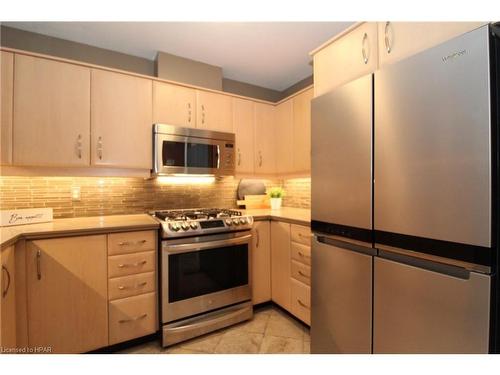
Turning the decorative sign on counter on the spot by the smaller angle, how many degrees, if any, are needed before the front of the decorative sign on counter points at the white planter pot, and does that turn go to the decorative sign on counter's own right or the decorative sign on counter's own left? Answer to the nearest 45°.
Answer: approximately 90° to the decorative sign on counter's own left

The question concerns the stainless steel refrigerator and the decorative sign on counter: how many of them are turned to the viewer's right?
0

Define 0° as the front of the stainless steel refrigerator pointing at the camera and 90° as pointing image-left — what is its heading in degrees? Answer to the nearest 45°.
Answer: approximately 45°

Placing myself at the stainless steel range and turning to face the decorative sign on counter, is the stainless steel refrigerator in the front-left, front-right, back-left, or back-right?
back-left

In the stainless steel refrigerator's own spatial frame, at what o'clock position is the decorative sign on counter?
The decorative sign on counter is roughly at 1 o'clock from the stainless steel refrigerator.

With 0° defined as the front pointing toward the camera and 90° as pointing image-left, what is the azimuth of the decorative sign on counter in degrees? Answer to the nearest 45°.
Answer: approximately 0°

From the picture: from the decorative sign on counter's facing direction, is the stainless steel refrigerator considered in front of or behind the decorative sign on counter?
in front

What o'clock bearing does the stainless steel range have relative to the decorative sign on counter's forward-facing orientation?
The stainless steel range is roughly at 10 o'clock from the decorative sign on counter.

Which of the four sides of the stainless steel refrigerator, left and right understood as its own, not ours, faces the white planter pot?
right

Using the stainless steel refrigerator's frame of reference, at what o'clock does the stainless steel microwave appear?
The stainless steel microwave is roughly at 2 o'clock from the stainless steel refrigerator.

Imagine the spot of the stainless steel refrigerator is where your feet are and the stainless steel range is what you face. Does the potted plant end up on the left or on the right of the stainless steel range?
right

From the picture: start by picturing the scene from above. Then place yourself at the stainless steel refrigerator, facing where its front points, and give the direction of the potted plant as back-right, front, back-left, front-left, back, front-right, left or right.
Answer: right
